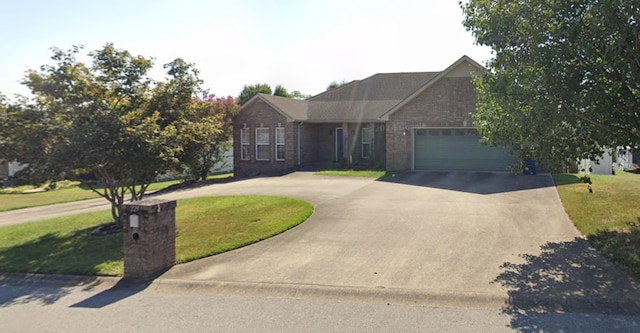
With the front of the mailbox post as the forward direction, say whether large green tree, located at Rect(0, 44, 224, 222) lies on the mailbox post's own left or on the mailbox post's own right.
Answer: on the mailbox post's own right

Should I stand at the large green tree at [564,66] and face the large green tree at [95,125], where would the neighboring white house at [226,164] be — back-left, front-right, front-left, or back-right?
front-right

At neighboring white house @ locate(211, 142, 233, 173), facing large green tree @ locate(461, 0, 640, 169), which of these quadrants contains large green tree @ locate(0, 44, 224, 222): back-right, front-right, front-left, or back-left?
front-right

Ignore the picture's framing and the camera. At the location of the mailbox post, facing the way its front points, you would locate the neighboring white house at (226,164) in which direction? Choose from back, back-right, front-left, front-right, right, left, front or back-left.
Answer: back-right

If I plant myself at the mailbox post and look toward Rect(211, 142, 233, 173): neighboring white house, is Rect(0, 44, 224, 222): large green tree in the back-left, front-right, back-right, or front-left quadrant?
front-left

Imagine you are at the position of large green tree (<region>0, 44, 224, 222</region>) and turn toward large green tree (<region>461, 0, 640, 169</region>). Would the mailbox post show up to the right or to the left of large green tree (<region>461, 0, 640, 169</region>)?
right

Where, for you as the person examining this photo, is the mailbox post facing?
facing the viewer and to the left of the viewer
